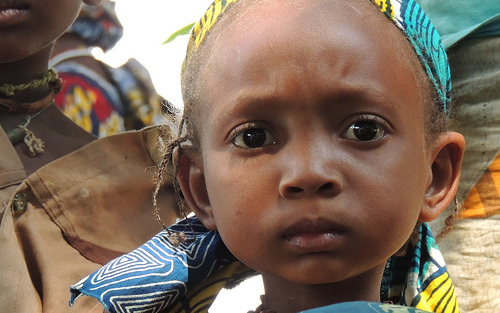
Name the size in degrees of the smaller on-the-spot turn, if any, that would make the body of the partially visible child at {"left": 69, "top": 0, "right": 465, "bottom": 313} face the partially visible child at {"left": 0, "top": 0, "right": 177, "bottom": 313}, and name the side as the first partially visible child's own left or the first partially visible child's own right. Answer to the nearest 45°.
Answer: approximately 135° to the first partially visible child's own right

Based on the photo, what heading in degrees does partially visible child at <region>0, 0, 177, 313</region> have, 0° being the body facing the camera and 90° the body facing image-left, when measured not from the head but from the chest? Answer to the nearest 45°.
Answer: approximately 0°

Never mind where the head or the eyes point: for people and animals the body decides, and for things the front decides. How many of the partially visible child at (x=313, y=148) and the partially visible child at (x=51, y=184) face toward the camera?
2

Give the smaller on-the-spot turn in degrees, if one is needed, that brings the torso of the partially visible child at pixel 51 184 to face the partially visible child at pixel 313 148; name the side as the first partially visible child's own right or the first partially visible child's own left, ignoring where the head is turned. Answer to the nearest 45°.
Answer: approximately 45° to the first partially visible child's own left

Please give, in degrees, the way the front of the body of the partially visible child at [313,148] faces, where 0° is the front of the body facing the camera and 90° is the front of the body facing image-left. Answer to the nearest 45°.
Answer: approximately 0°
